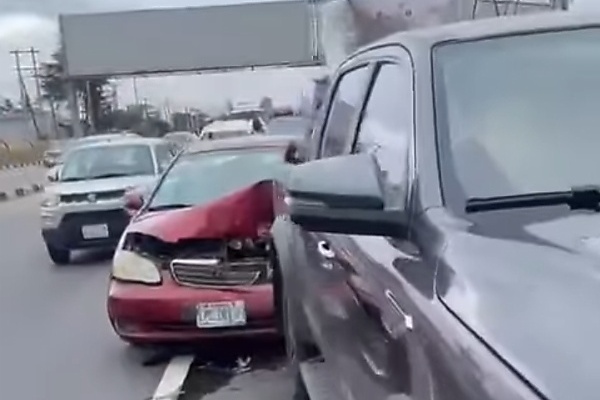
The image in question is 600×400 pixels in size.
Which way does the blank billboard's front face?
toward the camera

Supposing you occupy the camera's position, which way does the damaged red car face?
facing the viewer

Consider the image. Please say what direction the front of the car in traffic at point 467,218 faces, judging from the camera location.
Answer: facing the viewer and to the right of the viewer

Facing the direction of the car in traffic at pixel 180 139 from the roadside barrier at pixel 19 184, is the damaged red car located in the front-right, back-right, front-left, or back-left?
back-right

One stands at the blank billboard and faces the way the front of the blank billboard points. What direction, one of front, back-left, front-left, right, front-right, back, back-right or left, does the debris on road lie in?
front

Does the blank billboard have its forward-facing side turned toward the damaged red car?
yes

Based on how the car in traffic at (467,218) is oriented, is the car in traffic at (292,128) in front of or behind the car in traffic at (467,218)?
behind

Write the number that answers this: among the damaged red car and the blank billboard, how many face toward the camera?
2

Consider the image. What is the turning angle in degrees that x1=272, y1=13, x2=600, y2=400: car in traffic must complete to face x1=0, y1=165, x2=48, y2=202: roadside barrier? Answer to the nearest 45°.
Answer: approximately 180°
